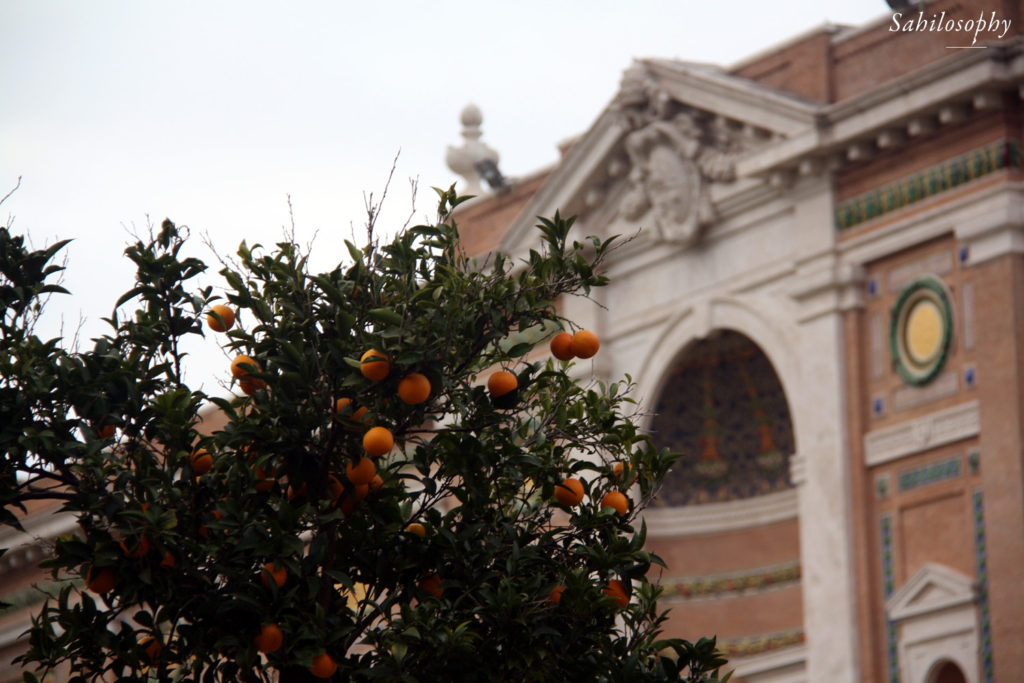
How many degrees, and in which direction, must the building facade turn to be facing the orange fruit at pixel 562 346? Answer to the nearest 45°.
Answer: approximately 45° to its left

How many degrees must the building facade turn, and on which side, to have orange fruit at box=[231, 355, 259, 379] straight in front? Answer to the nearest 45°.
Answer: approximately 45° to its left

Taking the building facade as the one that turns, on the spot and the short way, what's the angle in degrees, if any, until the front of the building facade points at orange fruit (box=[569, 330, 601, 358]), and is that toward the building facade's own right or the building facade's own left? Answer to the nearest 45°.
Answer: approximately 45° to the building facade's own left

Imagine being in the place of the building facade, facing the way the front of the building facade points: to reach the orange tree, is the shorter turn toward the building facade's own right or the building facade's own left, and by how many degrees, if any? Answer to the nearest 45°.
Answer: approximately 45° to the building facade's own left

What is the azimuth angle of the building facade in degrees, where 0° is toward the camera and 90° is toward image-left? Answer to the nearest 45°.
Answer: approximately 45°
